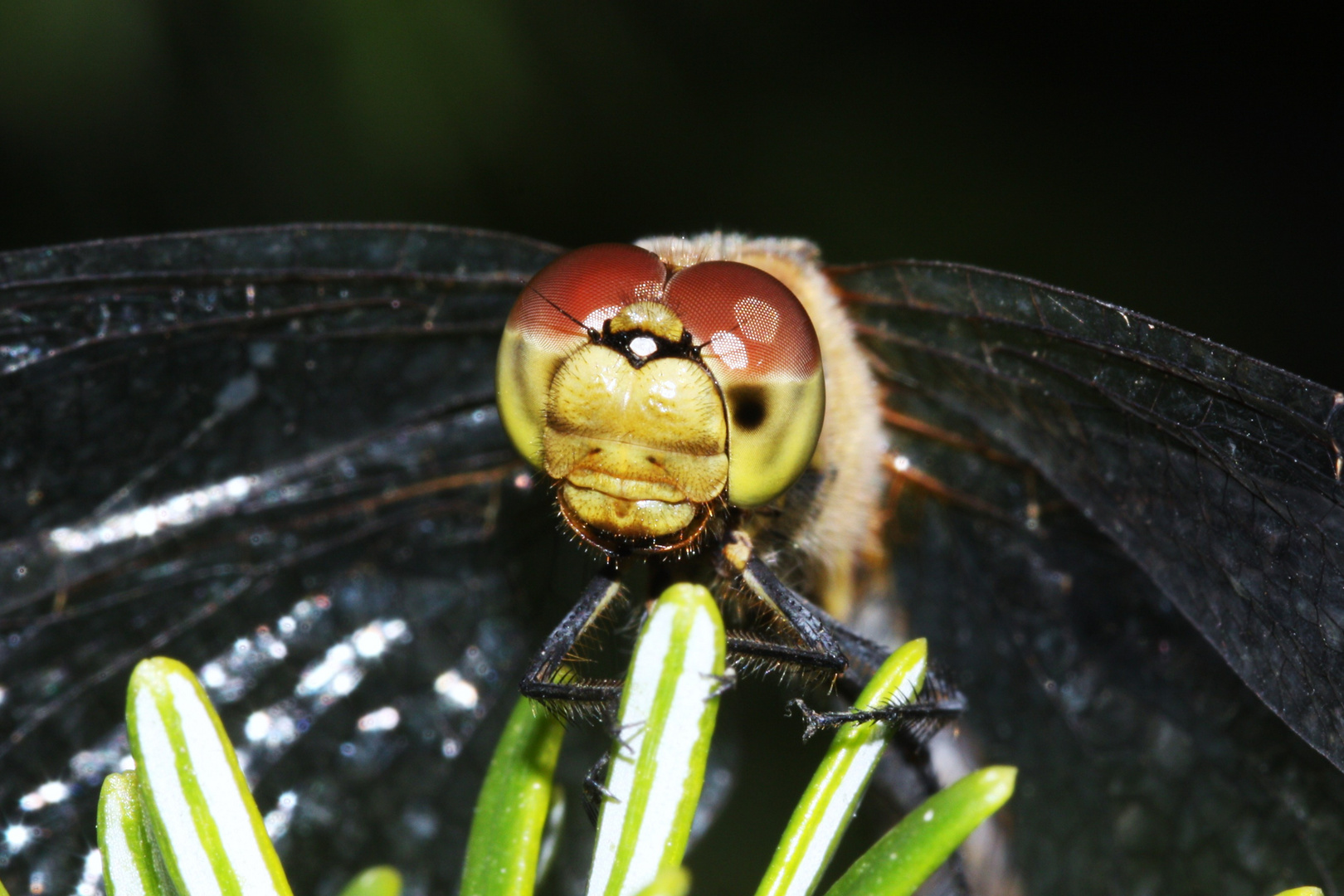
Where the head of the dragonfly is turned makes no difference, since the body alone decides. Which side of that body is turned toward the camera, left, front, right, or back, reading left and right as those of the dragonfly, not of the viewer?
front

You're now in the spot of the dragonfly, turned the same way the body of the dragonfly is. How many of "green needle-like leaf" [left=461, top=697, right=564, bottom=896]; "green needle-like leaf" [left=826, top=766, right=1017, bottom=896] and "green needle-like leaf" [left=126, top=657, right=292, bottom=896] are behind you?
0

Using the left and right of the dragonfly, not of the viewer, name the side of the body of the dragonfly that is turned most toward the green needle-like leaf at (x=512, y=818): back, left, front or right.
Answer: front

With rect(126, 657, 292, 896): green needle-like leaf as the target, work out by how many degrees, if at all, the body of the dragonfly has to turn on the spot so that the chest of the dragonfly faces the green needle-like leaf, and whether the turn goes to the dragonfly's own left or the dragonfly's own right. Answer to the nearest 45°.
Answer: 0° — it already faces it

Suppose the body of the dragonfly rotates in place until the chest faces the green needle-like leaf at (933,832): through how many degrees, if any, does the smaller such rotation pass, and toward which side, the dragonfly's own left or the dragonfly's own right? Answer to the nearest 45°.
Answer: approximately 45° to the dragonfly's own left
